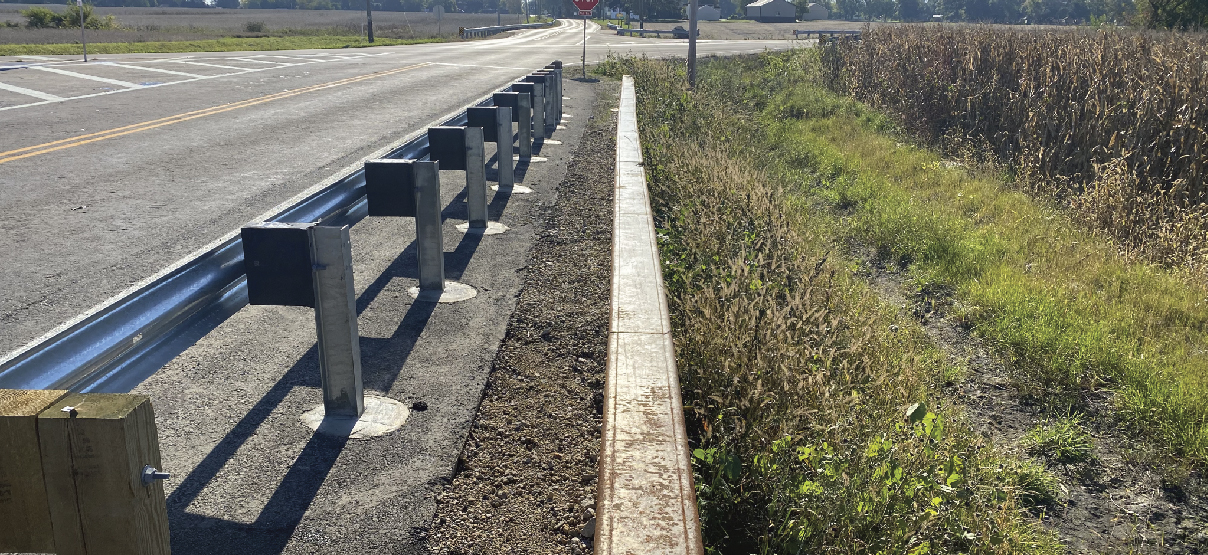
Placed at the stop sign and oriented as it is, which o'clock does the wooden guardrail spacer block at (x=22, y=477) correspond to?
The wooden guardrail spacer block is roughly at 12 o'clock from the stop sign.

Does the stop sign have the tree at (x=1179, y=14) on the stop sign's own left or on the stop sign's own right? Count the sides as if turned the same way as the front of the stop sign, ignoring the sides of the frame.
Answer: on the stop sign's own left

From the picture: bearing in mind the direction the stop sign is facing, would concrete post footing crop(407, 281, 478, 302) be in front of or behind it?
in front

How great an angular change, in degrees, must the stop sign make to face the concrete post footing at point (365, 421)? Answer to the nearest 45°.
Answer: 0° — it already faces it

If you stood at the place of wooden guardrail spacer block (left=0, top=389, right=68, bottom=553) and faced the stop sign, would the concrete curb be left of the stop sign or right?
right

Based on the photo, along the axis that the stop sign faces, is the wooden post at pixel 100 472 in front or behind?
in front

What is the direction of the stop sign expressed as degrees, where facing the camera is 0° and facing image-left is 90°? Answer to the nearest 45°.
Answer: approximately 0°

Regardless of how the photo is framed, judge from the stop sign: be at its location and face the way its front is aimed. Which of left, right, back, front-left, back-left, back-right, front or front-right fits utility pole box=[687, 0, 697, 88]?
front-left
